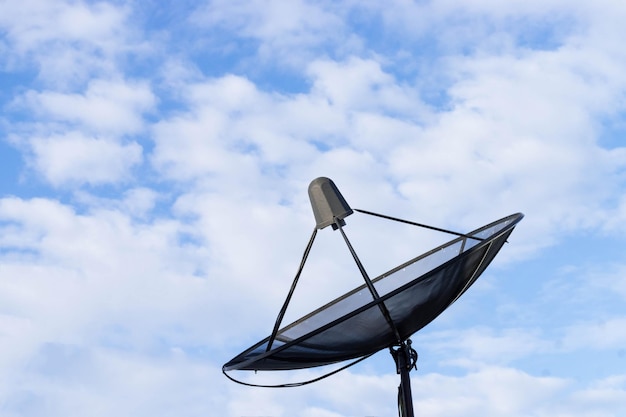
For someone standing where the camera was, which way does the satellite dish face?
facing to the left of the viewer
